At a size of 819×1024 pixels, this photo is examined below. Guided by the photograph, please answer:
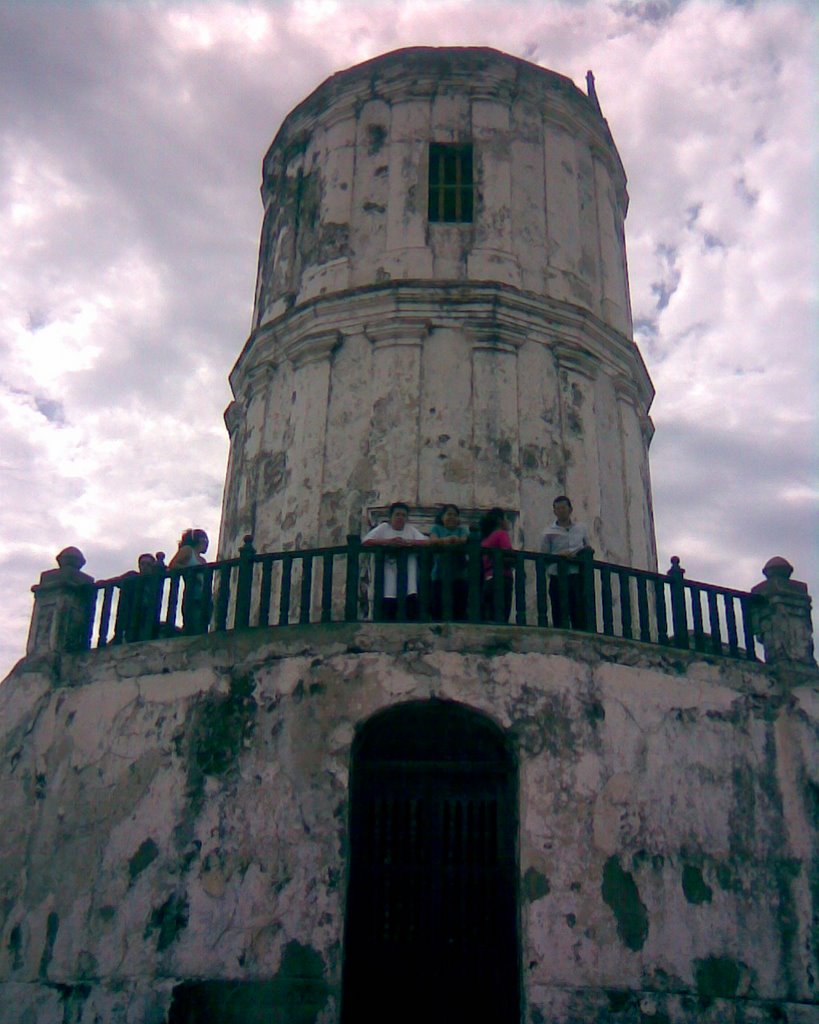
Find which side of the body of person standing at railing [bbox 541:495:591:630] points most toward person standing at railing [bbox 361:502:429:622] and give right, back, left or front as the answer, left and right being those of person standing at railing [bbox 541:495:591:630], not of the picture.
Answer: right

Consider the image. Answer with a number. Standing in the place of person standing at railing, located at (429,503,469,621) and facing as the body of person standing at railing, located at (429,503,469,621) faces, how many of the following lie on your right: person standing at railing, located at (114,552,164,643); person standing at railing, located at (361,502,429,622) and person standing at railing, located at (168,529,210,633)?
3

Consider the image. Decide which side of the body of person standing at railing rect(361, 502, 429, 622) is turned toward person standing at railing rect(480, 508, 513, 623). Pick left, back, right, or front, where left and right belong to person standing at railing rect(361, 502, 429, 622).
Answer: left

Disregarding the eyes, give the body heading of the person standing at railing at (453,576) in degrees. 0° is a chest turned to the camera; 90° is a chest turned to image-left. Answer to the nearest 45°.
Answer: approximately 0°

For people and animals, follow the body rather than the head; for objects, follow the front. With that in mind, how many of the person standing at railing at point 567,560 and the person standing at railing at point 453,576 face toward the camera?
2

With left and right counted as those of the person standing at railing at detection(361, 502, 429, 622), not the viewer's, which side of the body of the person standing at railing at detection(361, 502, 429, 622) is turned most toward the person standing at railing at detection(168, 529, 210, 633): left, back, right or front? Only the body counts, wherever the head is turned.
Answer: right
